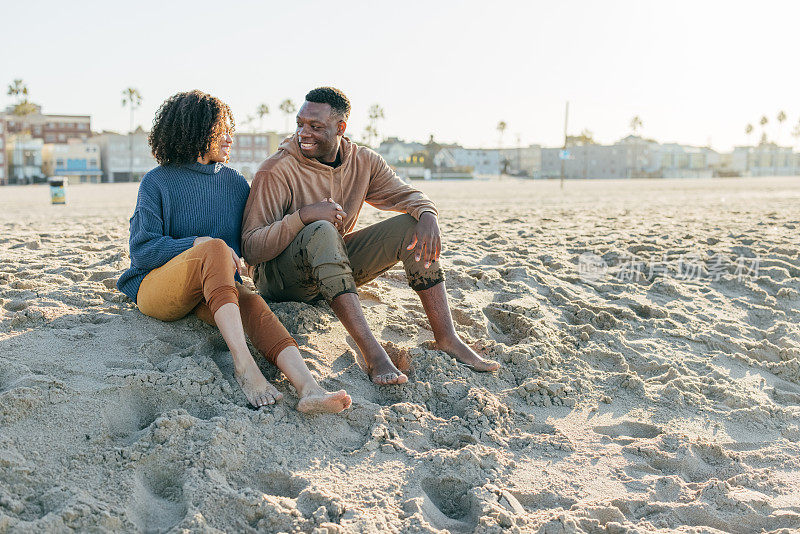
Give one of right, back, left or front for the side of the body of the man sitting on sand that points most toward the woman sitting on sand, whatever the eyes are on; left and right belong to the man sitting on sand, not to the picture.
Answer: right

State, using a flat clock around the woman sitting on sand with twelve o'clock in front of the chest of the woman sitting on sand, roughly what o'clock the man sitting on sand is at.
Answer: The man sitting on sand is roughly at 10 o'clock from the woman sitting on sand.

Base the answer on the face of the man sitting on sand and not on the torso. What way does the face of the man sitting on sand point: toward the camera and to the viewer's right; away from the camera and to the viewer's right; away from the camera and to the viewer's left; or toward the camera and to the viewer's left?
toward the camera and to the viewer's left

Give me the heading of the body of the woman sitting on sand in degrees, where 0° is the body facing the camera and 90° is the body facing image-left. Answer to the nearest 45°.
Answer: approximately 315°

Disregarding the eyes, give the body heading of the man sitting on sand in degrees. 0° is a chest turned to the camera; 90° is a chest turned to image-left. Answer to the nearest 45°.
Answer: approximately 315°

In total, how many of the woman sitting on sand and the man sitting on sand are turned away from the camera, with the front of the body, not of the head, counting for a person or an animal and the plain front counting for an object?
0

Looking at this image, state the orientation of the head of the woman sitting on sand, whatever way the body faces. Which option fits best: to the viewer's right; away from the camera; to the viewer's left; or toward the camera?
to the viewer's right
